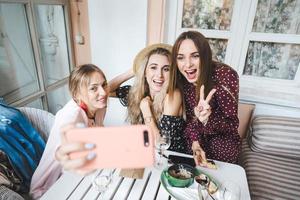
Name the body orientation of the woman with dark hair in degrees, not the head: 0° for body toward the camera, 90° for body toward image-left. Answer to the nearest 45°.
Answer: approximately 45°

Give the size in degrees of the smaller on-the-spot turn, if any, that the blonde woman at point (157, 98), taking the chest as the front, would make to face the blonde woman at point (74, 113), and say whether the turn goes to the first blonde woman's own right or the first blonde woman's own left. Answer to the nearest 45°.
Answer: approximately 45° to the first blonde woman's own right

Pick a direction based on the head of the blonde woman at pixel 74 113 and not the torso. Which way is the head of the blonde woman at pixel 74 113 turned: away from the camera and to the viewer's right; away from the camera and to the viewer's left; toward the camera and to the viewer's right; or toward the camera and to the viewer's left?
toward the camera and to the viewer's right

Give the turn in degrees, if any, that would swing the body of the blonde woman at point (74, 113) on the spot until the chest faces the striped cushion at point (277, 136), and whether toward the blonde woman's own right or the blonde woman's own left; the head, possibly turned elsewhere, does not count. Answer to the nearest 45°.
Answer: approximately 45° to the blonde woman's own left

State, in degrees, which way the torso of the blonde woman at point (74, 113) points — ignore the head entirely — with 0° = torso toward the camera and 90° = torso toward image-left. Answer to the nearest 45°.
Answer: approximately 315°

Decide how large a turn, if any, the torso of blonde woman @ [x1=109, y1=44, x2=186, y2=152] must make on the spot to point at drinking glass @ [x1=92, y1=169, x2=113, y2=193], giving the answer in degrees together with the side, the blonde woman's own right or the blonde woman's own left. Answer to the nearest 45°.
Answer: approximately 45° to the blonde woman's own right

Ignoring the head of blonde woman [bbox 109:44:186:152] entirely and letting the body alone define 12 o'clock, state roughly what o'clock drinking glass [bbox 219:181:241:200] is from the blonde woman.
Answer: The drinking glass is roughly at 11 o'clock from the blonde woman.
